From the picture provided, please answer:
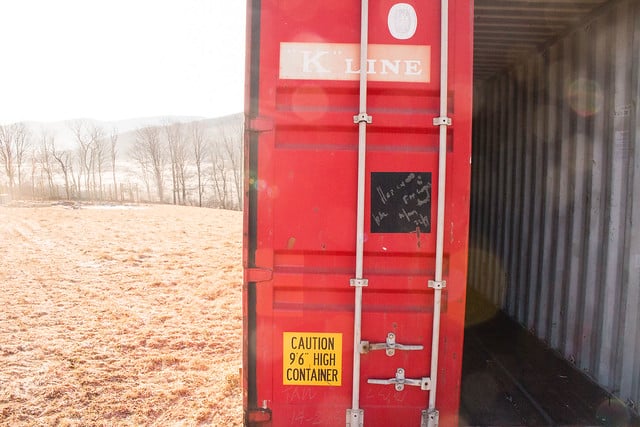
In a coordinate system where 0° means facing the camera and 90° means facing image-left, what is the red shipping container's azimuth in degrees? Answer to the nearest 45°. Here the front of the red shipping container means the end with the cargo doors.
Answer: approximately 0°
